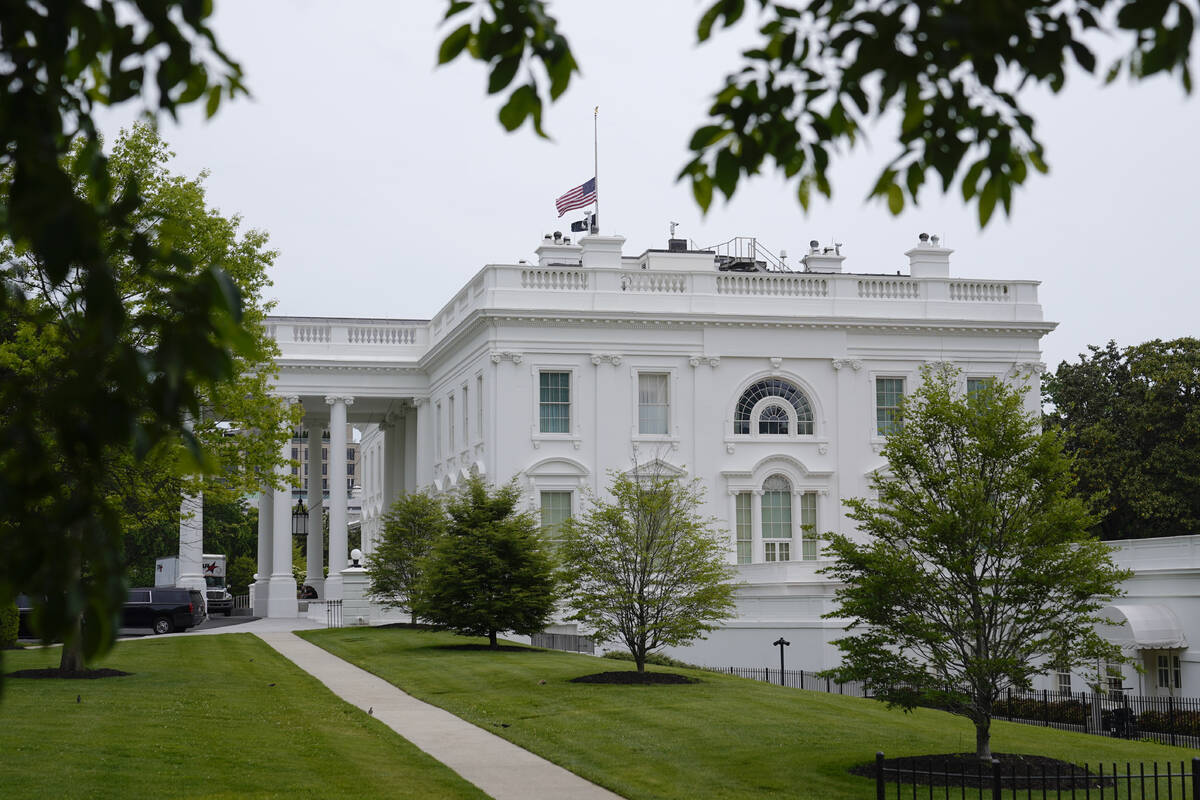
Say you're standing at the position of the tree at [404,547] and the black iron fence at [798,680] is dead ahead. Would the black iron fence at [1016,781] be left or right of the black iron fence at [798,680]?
right

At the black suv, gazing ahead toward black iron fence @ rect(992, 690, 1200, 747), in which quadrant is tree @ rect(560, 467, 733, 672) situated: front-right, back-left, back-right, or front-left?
front-right

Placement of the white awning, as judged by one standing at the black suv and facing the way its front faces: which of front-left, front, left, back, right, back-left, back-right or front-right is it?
back

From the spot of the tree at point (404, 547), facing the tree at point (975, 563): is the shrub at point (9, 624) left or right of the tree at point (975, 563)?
right

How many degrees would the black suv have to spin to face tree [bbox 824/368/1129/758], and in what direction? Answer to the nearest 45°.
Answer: approximately 135° to its left

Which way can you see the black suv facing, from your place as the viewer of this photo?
facing away from the viewer and to the left of the viewer

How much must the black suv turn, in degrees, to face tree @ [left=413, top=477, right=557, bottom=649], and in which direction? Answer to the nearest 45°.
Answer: approximately 180°
